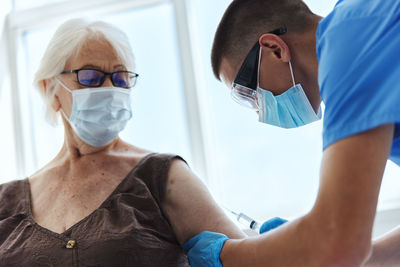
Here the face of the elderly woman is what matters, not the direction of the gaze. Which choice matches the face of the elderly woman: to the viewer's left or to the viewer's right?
to the viewer's right

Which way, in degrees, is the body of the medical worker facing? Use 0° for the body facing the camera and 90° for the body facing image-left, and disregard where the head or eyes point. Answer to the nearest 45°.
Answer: approximately 90°

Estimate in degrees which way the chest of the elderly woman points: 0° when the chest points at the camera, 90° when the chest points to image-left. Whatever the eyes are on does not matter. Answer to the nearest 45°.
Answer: approximately 0°

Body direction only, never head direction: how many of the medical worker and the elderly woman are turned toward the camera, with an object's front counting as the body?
1

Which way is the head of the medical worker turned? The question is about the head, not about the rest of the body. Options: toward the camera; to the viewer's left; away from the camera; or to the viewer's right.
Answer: to the viewer's left
